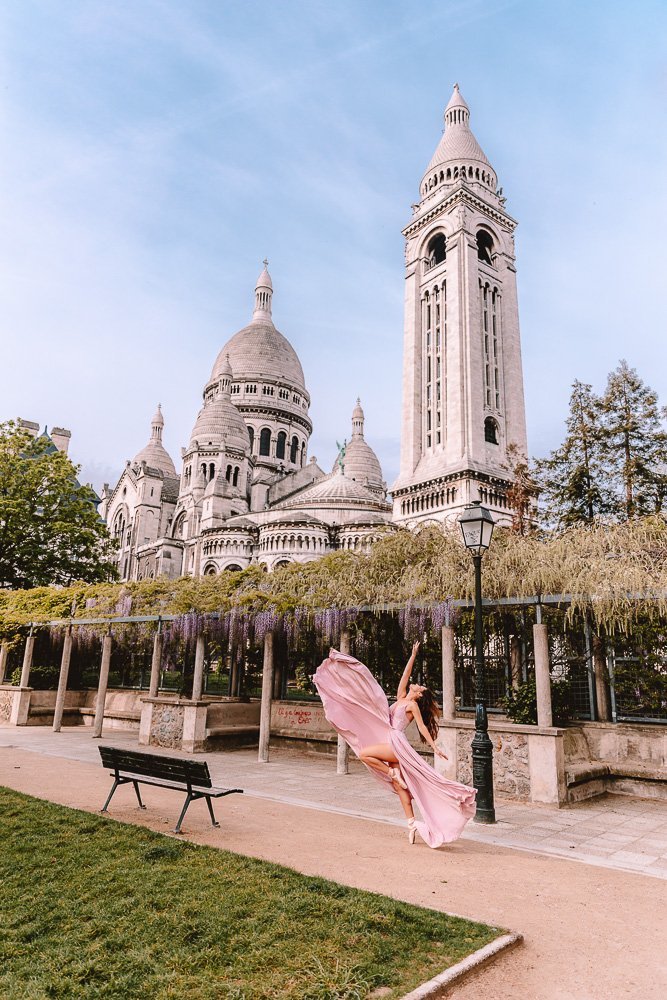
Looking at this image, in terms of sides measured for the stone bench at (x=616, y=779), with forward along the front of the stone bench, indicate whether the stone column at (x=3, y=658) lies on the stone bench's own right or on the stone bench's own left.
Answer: on the stone bench's own right

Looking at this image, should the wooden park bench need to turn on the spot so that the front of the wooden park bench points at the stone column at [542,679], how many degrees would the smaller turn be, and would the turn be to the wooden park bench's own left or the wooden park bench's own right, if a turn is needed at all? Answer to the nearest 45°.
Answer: approximately 45° to the wooden park bench's own right

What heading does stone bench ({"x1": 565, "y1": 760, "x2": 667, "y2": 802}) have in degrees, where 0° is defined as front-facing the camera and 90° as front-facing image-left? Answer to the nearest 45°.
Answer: approximately 0°

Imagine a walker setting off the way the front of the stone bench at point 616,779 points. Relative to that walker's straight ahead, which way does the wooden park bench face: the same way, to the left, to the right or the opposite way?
the opposite way

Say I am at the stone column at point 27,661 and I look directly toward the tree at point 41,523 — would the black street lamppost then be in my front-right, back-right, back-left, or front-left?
back-right

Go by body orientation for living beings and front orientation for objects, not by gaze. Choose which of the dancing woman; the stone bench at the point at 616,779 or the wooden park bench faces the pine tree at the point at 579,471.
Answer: the wooden park bench

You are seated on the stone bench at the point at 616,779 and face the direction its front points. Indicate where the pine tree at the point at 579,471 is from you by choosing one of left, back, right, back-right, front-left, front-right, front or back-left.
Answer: back
